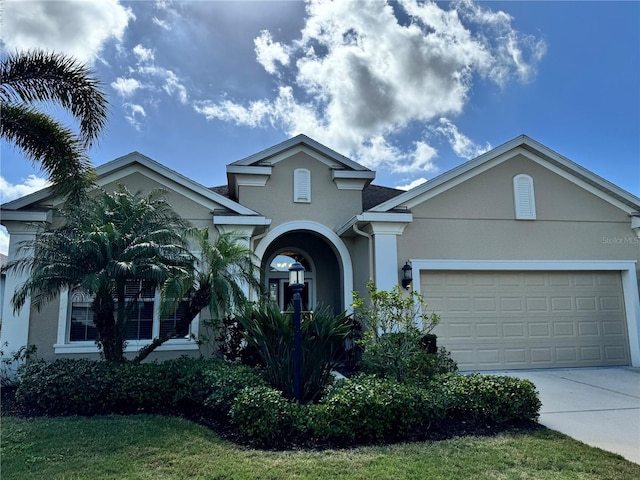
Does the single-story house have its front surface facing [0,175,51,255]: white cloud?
no

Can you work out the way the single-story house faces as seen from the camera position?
facing the viewer

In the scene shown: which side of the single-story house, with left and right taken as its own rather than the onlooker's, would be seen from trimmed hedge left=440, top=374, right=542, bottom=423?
front

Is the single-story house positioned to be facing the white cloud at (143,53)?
no

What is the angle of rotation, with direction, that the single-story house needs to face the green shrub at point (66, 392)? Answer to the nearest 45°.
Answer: approximately 45° to its right

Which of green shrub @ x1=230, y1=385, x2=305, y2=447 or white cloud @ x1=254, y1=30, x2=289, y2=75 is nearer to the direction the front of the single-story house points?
the green shrub

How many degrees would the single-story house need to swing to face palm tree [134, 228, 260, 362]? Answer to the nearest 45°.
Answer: approximately 45° to its right
